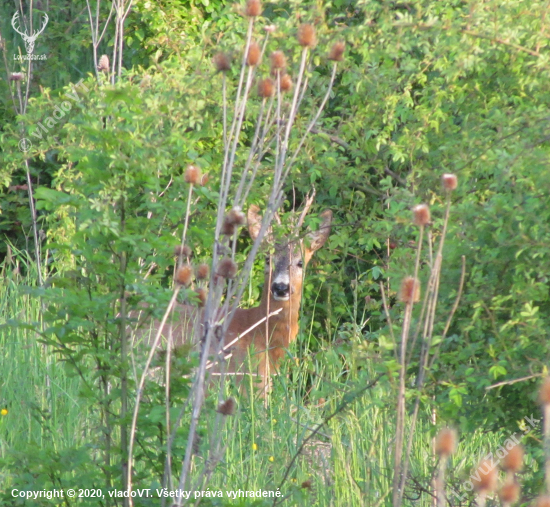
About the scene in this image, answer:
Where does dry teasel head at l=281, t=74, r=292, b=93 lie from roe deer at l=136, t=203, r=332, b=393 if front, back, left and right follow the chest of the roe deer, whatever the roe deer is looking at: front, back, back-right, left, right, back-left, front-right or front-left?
front-right

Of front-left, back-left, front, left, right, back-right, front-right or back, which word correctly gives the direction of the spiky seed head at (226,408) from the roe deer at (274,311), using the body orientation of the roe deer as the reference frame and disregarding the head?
front-right

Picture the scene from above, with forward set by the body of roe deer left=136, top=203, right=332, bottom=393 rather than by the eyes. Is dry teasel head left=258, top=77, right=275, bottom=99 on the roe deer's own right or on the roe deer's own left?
on the roe deer's own right

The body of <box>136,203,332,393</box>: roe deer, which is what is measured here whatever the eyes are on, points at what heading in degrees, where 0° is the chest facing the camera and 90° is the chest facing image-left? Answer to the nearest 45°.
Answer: approximately 315°

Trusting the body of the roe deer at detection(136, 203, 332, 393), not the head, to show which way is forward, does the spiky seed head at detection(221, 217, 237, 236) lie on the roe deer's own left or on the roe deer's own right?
on the roe deer's own right
